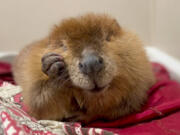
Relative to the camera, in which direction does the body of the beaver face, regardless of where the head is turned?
toward the camera
